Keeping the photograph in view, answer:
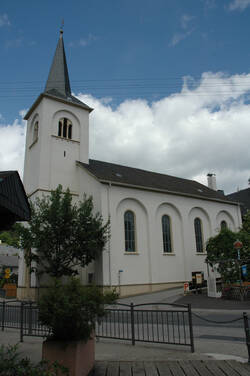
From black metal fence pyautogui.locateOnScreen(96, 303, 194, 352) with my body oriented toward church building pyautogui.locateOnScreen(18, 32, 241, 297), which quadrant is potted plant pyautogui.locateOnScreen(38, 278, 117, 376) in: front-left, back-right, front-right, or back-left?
back-left

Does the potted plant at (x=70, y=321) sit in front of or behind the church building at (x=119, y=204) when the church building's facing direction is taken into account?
in front

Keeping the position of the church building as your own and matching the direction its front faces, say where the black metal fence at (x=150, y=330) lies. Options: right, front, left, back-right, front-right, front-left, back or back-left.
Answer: front-left

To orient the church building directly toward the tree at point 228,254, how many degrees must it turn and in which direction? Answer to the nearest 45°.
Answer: approximately 90° to its left

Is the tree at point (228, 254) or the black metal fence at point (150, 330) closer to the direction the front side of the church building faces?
the black metal fence

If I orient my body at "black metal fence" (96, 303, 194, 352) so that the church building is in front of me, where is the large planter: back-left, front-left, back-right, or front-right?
back-left

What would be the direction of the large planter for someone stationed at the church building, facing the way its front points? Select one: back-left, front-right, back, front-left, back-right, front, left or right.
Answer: front-left

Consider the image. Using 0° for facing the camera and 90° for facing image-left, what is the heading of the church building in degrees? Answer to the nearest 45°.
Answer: approximately 45°
